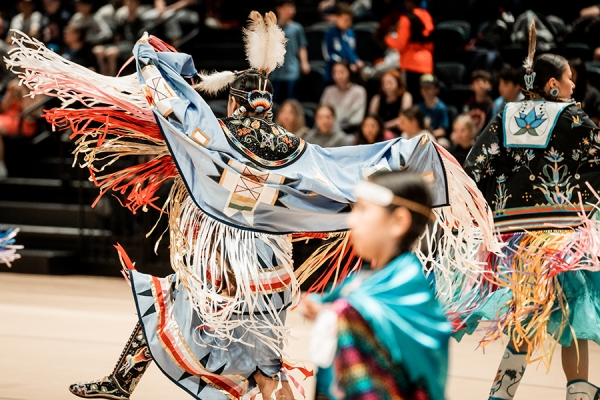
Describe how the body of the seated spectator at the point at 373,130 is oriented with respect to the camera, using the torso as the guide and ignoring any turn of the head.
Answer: toward the camera

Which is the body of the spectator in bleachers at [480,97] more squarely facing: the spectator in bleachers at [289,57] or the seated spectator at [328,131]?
the seated spectator

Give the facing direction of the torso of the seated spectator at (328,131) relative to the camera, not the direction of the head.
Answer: toward the camera

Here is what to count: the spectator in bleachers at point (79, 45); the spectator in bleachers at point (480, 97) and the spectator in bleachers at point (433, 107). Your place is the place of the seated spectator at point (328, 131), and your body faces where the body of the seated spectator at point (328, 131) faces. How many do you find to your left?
2

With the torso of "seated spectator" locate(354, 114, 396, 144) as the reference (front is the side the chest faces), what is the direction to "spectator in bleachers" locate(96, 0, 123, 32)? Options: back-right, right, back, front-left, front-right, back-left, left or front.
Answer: back-right

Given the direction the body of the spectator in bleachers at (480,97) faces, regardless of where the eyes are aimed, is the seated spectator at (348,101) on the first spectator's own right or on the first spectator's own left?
on the first spectator's own right

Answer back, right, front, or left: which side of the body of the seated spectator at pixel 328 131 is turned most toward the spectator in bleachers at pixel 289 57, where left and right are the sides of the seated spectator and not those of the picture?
back

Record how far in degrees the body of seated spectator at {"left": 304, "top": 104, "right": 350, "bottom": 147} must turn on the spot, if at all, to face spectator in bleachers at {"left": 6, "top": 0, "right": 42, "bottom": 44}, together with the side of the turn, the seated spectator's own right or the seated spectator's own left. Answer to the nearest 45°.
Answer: approximately 135° to the seated spectator's own right

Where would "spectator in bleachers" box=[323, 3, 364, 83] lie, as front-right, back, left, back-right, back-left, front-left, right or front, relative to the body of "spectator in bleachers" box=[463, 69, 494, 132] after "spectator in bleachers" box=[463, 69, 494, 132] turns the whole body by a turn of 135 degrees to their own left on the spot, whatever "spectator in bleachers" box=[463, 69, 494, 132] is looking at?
left

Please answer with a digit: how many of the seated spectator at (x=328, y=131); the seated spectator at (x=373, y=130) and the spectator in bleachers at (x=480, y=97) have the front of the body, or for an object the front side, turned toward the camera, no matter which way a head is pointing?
3
